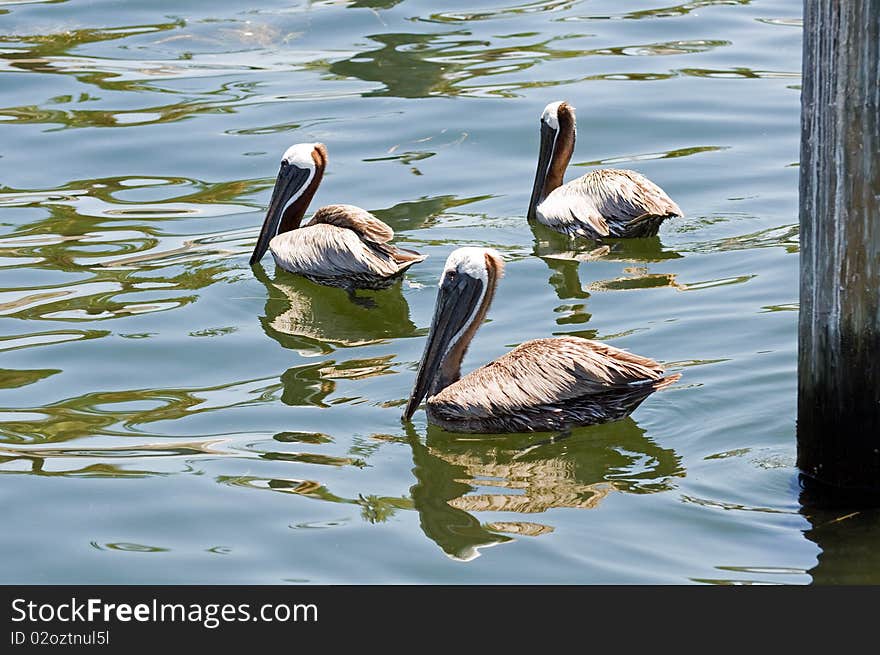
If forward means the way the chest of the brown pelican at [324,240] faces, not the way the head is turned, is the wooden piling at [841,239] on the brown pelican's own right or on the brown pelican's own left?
on the brown pelican's own left

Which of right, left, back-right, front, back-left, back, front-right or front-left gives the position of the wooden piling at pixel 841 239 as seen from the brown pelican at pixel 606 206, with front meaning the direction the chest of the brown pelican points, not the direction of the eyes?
left

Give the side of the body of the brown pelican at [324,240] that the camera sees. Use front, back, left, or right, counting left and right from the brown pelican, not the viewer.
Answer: left

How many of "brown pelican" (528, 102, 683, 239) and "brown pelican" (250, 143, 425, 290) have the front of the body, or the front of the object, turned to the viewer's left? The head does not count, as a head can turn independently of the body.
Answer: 2

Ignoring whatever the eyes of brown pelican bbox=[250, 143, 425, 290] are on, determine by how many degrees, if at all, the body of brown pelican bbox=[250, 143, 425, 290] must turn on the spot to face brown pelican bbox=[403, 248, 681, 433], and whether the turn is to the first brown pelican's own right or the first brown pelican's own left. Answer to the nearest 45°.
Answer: approximately 90° to the first brown pelican's own left

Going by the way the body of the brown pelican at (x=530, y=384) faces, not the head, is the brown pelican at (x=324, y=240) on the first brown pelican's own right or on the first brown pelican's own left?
on the first brown pelican's own right

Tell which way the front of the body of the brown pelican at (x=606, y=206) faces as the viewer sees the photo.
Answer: to the viewer's left

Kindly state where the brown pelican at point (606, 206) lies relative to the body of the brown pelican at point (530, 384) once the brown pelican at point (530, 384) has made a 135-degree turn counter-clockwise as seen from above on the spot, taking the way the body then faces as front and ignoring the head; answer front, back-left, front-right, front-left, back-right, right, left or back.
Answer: back-left

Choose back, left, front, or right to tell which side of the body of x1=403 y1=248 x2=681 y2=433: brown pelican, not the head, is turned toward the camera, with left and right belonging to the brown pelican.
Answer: left

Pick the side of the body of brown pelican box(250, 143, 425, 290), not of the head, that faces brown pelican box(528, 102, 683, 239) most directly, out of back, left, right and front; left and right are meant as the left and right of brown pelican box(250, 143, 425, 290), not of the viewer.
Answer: back
